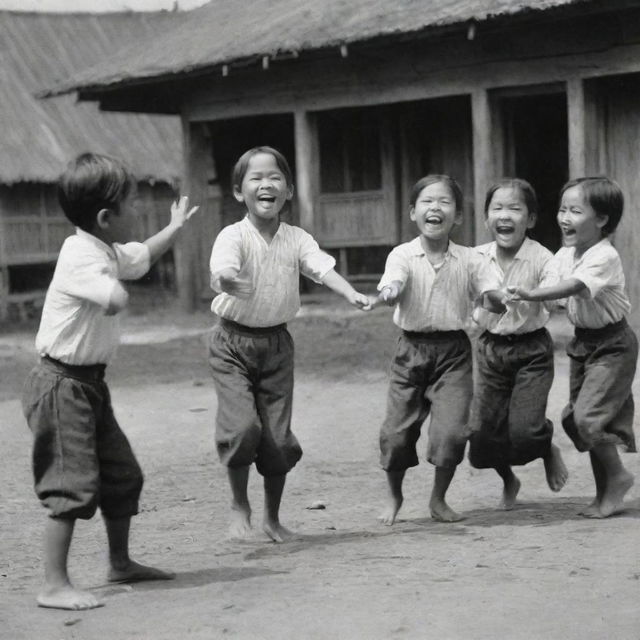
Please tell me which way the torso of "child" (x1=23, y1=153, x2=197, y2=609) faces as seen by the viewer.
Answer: to the viewer's right

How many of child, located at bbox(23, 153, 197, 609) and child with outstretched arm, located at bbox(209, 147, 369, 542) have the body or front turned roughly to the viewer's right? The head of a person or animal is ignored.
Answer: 1

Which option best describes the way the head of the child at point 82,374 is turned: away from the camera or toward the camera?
away from the camera

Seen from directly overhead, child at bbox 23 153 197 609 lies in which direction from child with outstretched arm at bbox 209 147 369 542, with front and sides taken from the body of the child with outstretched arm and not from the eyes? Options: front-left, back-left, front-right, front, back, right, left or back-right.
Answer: front-right

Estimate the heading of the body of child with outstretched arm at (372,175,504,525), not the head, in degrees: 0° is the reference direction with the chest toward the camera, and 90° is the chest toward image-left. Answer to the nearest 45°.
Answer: approximately 0°

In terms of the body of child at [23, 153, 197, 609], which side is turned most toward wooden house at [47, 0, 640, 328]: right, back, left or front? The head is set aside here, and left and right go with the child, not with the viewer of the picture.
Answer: left

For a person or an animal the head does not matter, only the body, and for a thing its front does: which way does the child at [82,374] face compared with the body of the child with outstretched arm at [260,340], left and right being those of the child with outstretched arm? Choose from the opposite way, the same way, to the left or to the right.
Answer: to the left

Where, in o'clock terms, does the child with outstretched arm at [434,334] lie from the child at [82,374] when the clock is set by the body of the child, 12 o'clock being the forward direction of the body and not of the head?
The child with outstretched arm is roughly at 11 o'clock from the child.

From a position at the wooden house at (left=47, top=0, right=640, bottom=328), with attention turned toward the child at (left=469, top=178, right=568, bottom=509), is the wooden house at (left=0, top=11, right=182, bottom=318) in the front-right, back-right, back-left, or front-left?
back-right

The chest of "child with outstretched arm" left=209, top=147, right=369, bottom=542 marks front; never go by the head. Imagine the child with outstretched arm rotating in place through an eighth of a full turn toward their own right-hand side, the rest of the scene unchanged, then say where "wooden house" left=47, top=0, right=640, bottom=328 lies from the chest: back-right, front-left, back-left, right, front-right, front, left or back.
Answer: back-right

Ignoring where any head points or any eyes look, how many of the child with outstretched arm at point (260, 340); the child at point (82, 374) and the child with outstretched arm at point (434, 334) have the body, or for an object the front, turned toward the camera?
2
